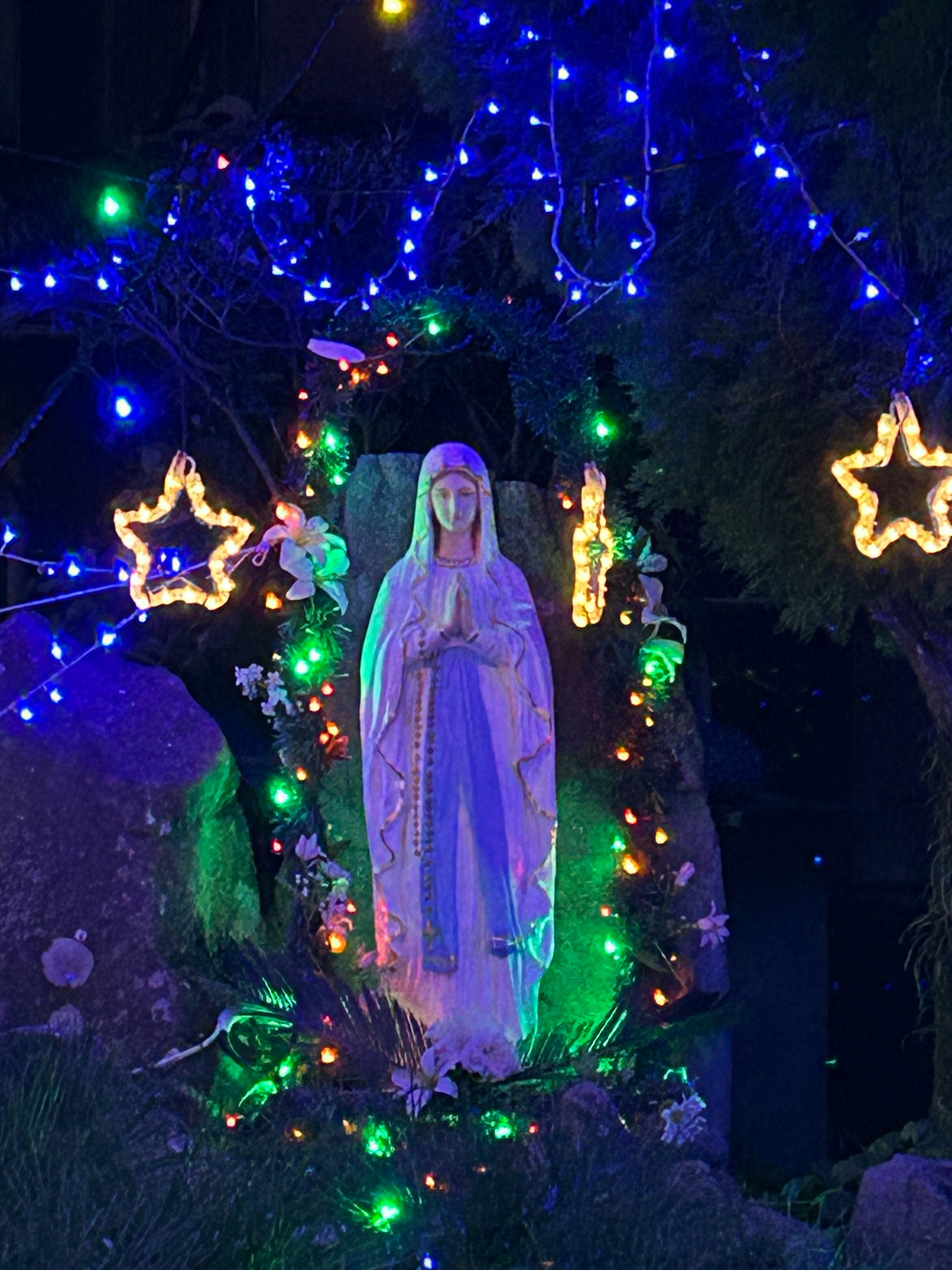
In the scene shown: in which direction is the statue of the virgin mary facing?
toward the camera

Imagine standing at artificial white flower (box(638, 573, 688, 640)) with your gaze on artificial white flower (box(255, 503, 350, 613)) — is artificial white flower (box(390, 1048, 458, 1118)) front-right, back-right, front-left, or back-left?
front-left

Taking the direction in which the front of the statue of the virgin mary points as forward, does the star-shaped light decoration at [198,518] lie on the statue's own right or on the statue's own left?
on the statue's own right

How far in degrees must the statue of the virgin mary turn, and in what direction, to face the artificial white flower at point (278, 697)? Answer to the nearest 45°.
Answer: approximately 135° to its right

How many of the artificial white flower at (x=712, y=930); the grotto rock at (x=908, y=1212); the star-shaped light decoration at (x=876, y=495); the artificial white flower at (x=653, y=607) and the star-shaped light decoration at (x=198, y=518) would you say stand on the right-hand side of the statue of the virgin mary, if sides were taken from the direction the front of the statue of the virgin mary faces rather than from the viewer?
1

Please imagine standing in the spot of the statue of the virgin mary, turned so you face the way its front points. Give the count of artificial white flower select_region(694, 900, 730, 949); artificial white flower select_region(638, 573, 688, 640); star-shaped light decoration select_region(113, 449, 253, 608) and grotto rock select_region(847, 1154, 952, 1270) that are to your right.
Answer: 1

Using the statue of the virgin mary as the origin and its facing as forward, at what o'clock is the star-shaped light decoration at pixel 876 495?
The star-shaped light decoration is roughly at 10 o'clock from the statue of the virgin mary.

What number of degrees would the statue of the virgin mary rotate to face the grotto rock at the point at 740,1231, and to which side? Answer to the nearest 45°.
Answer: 0° — it already faces it

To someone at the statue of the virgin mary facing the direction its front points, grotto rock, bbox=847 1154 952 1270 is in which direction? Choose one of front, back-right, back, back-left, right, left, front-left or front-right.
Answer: front-left

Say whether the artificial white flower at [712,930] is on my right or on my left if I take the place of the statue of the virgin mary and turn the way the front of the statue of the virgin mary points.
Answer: on my left

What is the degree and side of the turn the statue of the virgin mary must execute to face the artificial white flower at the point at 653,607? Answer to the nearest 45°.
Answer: approximately 135° to its left
